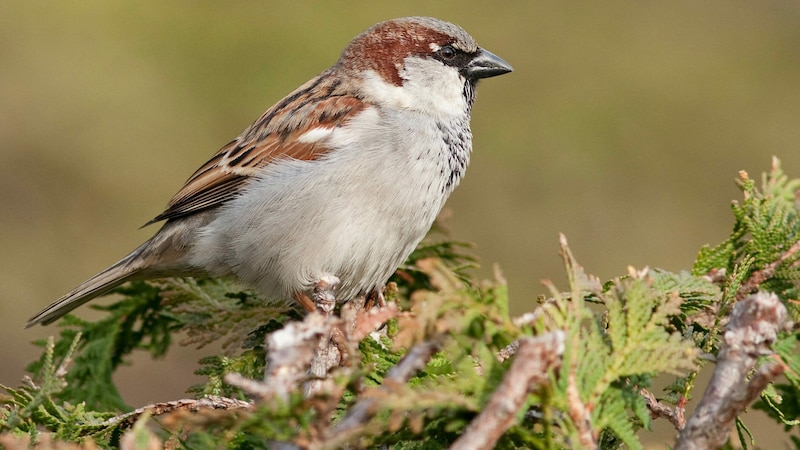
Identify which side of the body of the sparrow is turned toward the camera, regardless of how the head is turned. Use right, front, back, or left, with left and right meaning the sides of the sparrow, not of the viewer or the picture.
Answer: right

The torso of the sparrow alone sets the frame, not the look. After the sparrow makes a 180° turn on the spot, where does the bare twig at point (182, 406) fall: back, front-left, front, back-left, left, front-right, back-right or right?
front

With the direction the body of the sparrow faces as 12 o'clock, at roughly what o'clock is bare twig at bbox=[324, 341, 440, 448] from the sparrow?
The bare twig is roughly at 3 o'clock from the sparrow.

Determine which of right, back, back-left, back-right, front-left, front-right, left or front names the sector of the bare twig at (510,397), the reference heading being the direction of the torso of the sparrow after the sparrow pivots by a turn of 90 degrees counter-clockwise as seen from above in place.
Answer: back
